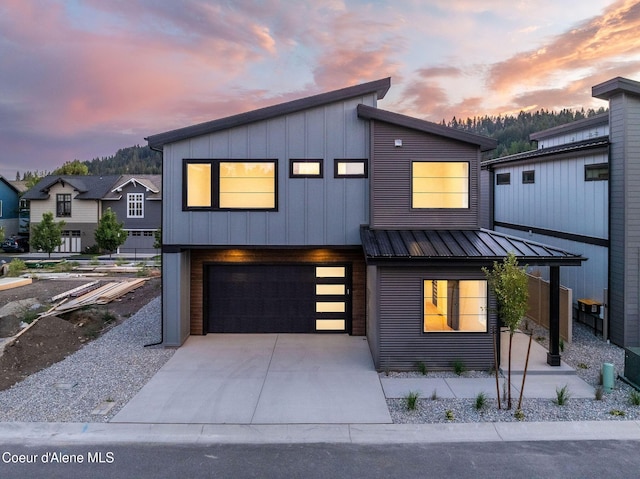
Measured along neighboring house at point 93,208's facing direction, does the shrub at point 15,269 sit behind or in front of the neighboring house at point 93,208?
in front

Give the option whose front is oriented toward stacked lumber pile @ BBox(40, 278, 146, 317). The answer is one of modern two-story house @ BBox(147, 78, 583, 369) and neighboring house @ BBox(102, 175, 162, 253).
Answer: the neighboring house

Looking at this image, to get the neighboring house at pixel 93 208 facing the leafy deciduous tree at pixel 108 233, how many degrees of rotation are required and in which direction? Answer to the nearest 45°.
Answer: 0° — it already faces it

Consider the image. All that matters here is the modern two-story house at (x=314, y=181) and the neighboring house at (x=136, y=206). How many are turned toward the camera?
2

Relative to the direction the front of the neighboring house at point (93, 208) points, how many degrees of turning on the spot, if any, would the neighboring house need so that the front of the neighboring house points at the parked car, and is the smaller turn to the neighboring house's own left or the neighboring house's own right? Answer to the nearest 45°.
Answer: approximately 135° to the neighboring house's own right

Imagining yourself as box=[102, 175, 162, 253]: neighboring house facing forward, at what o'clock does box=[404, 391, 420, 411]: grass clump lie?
The grass clump is roughly at 12 o'clock from the neighboring house.

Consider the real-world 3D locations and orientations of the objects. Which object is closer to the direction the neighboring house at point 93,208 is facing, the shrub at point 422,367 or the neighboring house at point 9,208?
the shrub

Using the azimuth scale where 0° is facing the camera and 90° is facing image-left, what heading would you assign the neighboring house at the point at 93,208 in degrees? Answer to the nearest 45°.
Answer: approximately 0°

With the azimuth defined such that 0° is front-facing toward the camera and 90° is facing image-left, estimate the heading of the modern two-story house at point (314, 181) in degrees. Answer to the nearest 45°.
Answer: approximately 0°

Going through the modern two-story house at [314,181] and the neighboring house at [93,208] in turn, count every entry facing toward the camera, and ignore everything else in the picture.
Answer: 2
